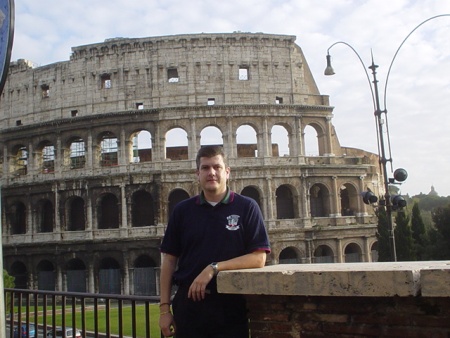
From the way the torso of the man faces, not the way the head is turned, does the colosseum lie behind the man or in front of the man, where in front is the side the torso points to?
behind

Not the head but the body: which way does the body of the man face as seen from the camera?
toward the camera

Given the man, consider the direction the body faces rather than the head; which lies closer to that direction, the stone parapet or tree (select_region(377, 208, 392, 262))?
the stone parapet

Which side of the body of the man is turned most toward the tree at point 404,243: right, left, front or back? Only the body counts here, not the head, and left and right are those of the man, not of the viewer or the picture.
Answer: back

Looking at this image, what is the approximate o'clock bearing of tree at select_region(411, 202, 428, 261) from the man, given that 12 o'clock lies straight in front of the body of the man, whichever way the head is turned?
The tree is roughly at 7 o'clock from the man.

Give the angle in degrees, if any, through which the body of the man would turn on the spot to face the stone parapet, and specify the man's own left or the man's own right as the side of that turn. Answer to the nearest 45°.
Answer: approximately 45° to the man's own left

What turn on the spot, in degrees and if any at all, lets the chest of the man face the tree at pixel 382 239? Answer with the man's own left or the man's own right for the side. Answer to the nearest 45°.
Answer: approximately 180°

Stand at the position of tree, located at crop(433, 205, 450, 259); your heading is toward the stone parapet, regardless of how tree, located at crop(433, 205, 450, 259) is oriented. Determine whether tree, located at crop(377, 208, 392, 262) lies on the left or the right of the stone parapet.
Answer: right

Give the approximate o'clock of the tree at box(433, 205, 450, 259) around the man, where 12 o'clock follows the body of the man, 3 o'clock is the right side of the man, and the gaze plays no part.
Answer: The tree is roughly at 7 o'clock from the man.
